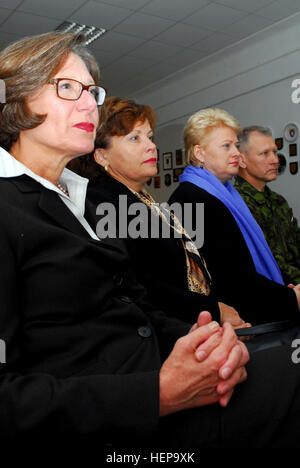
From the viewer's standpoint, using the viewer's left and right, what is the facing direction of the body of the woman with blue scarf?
facing to the right of the viewer

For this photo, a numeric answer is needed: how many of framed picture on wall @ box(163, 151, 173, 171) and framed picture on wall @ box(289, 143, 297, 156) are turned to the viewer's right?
0

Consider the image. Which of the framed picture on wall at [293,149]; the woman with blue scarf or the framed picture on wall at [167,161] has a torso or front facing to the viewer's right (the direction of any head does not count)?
the woman with blue scarf

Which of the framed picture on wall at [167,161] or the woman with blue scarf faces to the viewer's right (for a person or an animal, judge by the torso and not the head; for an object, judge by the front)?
the woman with blue scarf

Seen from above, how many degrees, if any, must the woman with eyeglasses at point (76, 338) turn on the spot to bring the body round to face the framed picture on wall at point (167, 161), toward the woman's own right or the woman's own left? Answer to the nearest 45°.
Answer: approximately 135° to the woman's own left

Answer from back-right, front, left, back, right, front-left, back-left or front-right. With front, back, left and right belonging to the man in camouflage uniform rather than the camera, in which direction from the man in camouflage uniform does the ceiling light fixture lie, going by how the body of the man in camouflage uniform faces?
back

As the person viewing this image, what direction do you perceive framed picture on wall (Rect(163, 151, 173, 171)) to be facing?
facing the viewer and to the left of the viewer

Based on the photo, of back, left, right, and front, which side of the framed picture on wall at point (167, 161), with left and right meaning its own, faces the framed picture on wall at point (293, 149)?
left

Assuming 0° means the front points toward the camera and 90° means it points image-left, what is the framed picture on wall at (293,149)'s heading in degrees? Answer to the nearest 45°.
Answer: approximately 45°

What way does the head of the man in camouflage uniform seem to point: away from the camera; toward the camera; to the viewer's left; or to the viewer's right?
to the viewer's right
